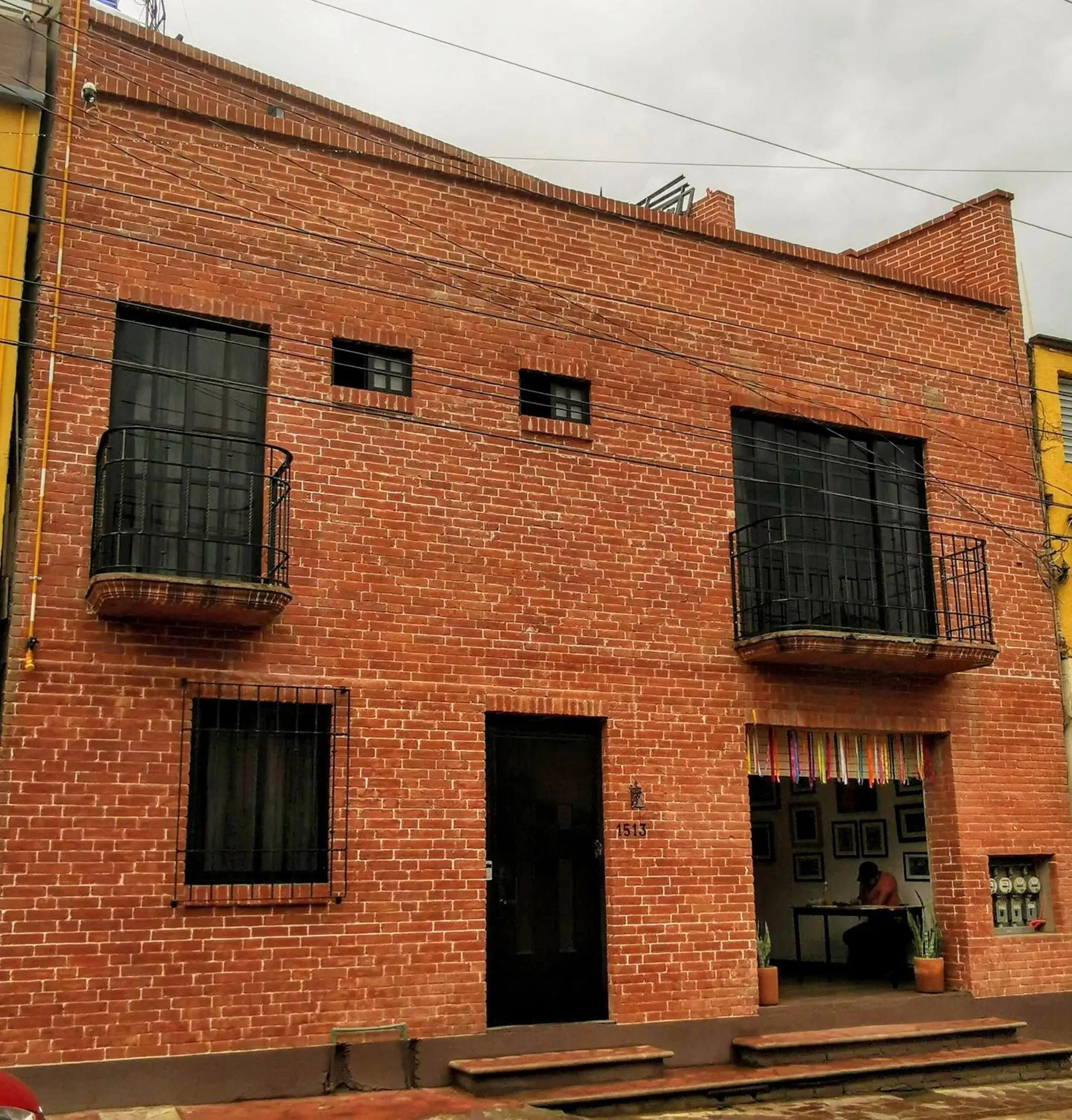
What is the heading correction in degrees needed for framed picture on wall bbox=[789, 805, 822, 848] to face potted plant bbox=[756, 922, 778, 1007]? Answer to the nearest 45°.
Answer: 0° — it already faces it

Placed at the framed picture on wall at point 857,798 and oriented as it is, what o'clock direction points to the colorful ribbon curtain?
The colorful ribbon curtain is roughly at 12 o'clock from the framed picture on wall.

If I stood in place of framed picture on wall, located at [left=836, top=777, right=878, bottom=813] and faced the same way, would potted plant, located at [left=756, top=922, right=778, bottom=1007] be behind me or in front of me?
in front

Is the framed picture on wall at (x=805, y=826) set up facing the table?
yes

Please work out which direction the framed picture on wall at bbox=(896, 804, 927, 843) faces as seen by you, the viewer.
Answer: facing the viewer

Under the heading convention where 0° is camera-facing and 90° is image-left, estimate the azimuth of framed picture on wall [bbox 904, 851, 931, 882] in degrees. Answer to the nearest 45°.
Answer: approximately 0°

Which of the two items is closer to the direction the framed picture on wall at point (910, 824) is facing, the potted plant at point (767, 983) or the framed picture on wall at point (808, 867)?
the potted plant

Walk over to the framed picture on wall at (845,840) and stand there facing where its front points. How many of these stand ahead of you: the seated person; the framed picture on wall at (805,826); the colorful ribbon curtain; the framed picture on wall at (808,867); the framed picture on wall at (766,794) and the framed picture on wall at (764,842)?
2
